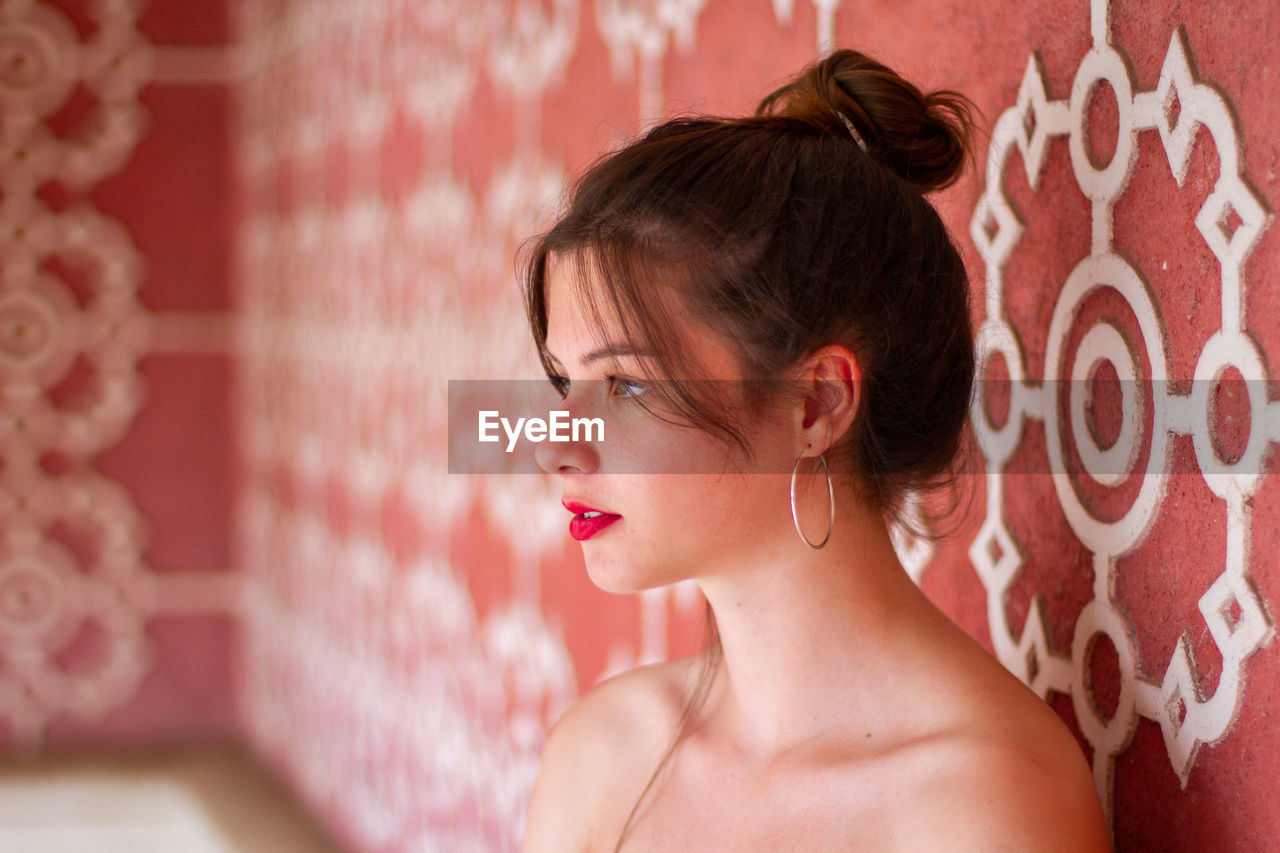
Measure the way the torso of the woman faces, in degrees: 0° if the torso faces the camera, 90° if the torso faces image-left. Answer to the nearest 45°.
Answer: approximately 45°

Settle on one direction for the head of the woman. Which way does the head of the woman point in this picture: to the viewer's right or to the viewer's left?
to the viewer's left
